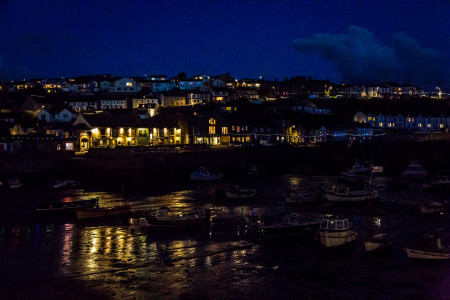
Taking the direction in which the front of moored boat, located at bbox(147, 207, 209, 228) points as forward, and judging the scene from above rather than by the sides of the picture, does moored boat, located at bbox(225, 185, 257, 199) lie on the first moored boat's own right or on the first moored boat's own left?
on the first moored boat's own left

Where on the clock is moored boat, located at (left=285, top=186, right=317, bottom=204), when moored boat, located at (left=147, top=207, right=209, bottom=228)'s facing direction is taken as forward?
moored boat, located at (left=285, top=186, right=317, bottom=204) is roughly at 11 o'clock from moored boat, located at (left=147, top=207, right=209, bottom=228).

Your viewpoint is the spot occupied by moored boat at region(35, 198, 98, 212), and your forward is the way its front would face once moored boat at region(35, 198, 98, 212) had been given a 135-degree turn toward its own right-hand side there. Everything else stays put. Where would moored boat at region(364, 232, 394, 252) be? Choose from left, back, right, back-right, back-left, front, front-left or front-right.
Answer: left

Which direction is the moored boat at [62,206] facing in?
to the viewer's right
